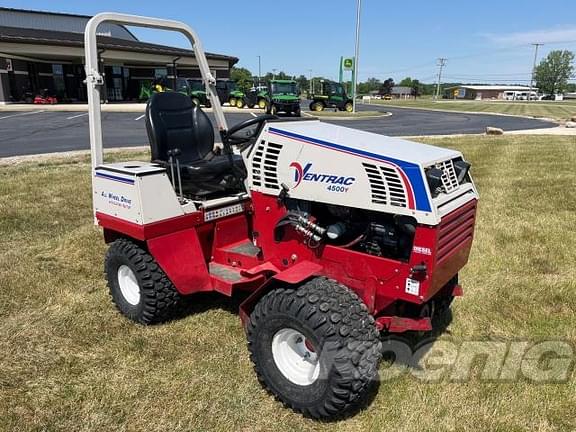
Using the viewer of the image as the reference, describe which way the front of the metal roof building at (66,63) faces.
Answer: facing the viewer and to the right of the viewer

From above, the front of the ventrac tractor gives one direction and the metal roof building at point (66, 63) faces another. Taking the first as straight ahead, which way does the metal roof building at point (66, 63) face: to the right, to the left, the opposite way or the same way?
the same way

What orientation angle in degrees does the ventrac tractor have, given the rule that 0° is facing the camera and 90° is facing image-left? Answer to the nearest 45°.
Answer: approximately 315°

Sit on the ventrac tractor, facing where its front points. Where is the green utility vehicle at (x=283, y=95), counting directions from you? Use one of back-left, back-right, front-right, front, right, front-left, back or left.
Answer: back-left

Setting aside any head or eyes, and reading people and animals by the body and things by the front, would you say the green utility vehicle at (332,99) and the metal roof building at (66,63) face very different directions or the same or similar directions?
same or similar directions

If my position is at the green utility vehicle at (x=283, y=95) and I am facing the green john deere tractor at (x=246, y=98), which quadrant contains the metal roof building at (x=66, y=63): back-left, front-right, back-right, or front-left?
front-left

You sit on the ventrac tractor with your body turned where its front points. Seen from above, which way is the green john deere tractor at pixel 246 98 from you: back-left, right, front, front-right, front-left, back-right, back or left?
back-left

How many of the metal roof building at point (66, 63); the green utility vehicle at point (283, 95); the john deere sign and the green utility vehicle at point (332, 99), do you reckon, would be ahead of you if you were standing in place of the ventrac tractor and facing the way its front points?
0

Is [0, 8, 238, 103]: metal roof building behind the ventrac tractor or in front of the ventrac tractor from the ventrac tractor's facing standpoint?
behind

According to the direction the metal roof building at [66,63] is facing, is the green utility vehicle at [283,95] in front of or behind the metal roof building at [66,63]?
in front

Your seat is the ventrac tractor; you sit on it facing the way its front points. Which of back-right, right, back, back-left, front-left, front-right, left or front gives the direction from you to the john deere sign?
back-left

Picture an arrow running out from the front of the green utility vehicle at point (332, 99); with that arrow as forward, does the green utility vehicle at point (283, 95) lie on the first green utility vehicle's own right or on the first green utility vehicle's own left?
on the first green utility vehicle's own right

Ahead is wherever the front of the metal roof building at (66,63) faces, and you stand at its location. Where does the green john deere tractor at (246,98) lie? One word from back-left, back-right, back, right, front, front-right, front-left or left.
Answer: front
